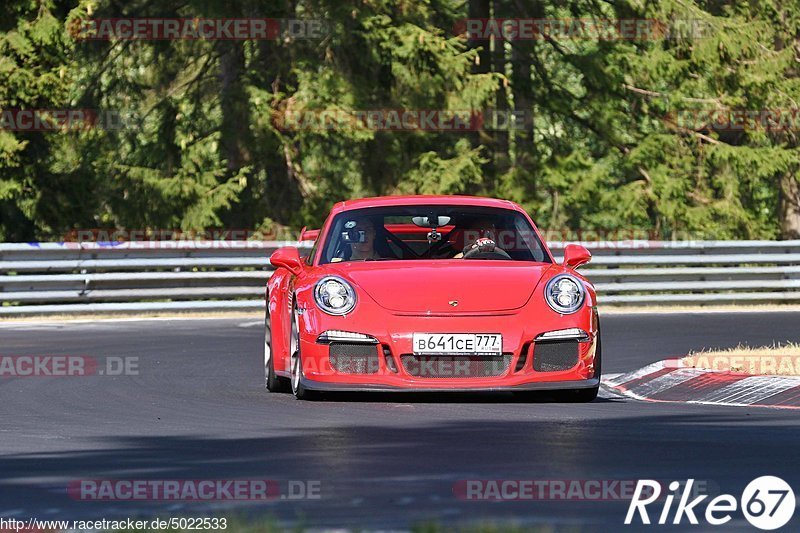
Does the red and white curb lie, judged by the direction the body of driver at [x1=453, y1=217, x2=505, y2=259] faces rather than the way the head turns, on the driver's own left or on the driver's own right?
on the driver's own left

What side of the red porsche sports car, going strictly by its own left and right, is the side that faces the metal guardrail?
back

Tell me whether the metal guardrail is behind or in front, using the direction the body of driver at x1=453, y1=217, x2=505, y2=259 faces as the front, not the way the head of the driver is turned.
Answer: behind

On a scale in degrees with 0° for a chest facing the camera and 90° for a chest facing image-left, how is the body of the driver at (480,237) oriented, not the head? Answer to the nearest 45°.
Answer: approximately 0°
